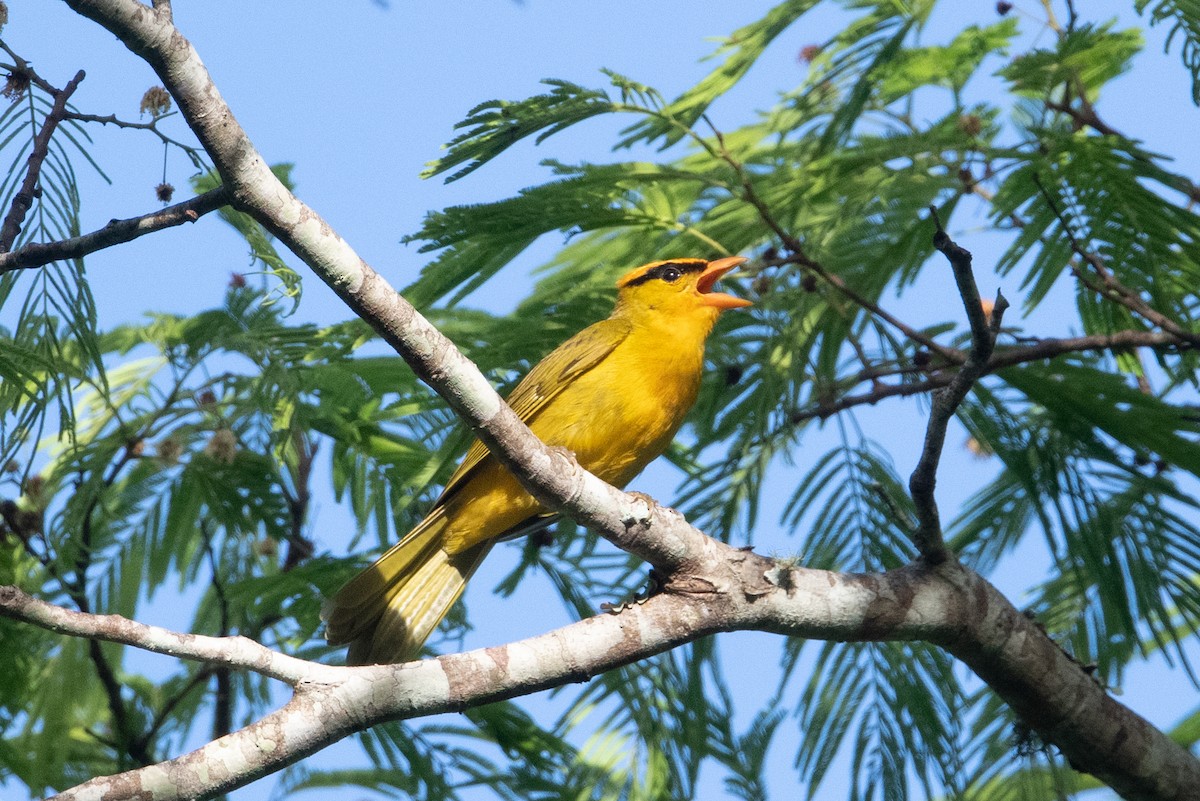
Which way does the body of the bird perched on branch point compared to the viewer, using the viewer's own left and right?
facing to the right of the viewer

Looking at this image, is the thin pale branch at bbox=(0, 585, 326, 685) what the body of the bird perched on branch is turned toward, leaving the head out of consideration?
no
